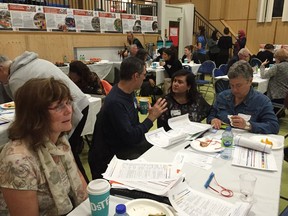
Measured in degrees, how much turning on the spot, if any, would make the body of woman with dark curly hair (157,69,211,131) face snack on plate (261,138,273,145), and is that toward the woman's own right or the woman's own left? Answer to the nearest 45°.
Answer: approximately 90° to the woman's own left

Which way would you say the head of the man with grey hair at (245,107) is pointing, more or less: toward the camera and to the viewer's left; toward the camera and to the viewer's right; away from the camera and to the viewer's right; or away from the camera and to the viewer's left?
toward the camera and to the viewer's left

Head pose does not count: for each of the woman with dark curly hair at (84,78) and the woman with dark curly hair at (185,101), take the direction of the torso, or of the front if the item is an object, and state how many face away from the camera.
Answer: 0

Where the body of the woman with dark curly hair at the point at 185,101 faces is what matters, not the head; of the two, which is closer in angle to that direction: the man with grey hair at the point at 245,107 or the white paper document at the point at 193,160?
the white paper document
